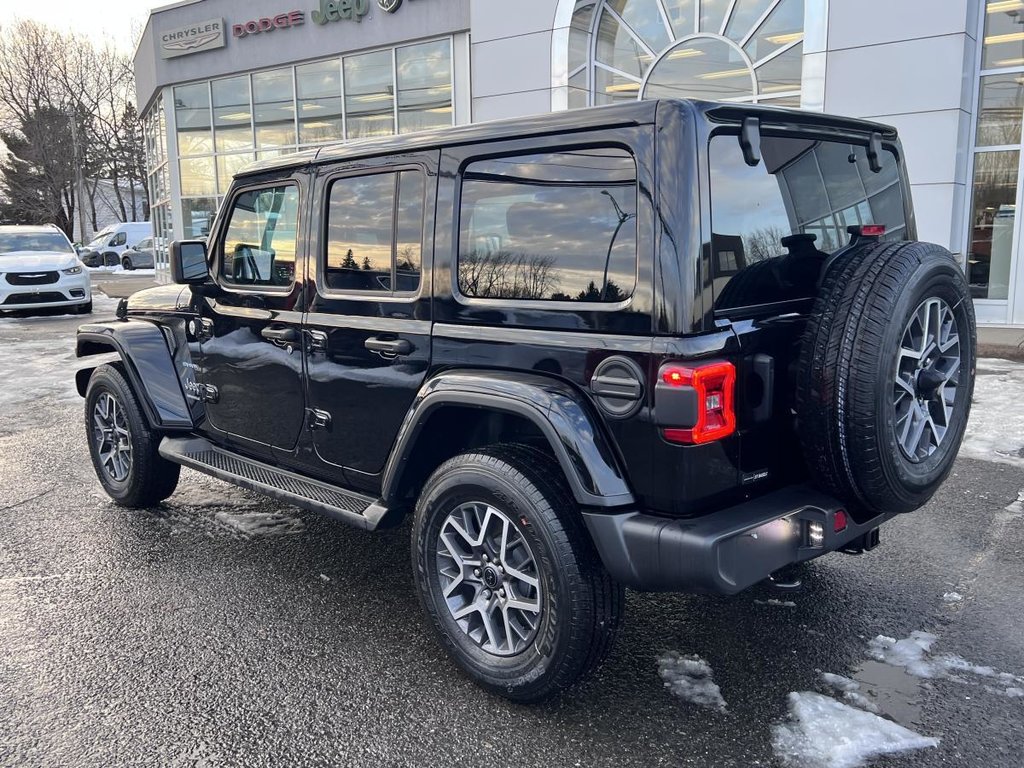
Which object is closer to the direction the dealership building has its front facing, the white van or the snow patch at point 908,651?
the snow patch

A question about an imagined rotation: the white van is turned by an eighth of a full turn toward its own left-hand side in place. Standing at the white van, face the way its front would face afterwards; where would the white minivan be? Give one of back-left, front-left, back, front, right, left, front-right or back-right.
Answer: front

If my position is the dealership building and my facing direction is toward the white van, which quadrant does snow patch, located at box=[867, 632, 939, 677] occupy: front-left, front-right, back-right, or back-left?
back-left

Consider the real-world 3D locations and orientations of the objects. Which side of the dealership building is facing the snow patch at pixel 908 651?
front

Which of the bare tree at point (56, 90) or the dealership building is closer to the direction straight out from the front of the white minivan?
the dealership building

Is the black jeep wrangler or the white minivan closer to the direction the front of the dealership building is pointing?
the black jeep wrangler

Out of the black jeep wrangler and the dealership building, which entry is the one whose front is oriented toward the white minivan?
the black jeep wrangler

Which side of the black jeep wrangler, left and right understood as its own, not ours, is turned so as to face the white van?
front

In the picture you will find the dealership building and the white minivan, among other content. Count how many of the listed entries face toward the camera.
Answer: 2

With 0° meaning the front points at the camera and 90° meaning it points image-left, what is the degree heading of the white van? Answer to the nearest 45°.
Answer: approximately 45°

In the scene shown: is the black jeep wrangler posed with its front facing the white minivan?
yes
